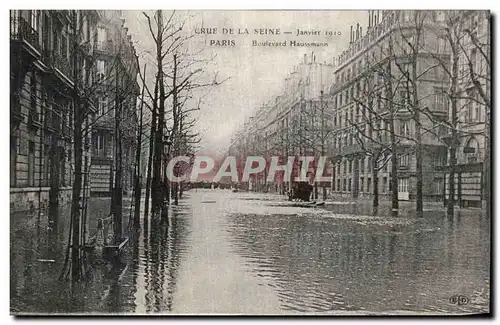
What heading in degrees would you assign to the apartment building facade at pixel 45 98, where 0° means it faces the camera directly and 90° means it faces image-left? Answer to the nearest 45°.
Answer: approximately 315°

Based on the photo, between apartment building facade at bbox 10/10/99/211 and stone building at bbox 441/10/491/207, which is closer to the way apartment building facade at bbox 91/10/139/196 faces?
the stone building

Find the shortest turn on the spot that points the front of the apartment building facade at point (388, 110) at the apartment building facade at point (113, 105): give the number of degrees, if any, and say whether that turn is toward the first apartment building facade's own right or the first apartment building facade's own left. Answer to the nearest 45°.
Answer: approximately 45° to the first apartment building facade's own right

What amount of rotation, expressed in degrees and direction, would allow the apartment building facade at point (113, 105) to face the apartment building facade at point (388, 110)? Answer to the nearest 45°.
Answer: approximately 45° to its left

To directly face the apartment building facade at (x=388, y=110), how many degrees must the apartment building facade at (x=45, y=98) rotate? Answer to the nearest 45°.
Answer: approximately 45° to its left

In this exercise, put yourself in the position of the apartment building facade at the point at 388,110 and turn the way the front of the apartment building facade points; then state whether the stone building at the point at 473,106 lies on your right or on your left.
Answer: on your left

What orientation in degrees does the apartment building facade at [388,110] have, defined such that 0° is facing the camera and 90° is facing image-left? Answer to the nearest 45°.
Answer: approximately 45°

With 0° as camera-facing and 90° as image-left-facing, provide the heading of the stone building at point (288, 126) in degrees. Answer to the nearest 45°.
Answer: approximately 45°
